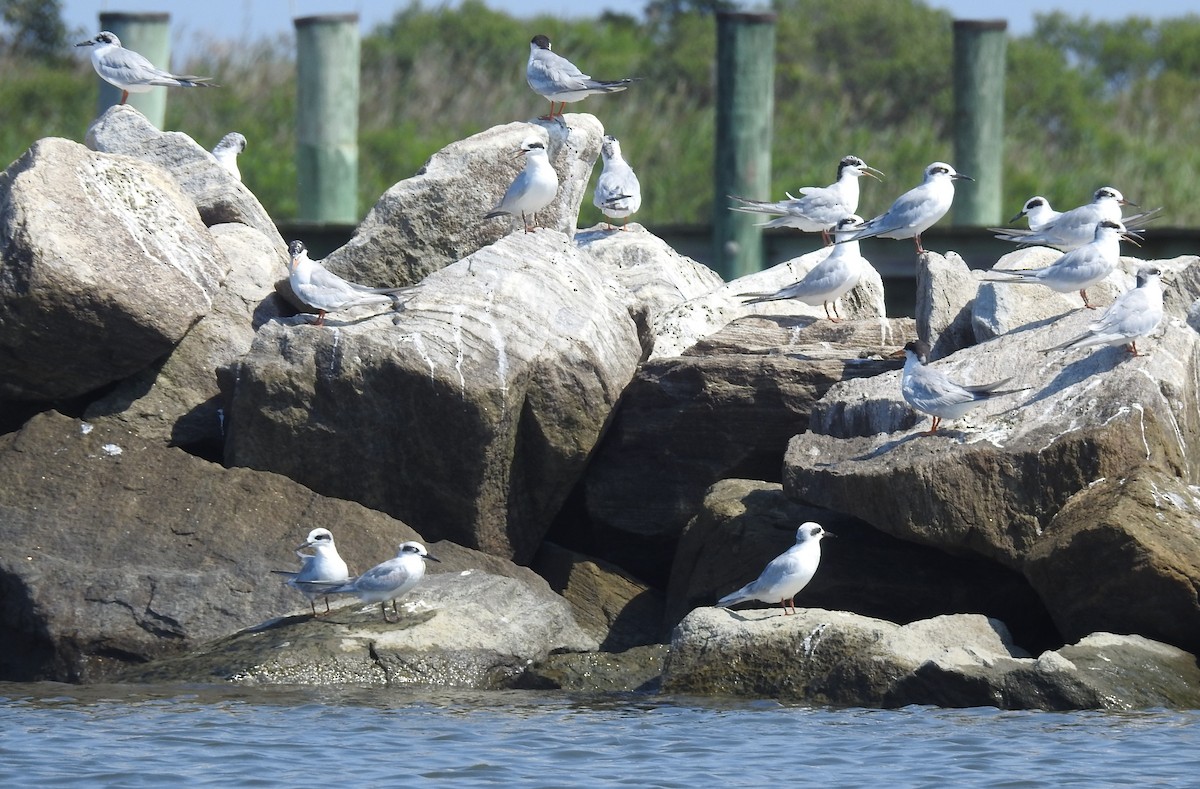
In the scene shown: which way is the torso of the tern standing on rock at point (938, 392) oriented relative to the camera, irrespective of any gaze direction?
to the viewer's left

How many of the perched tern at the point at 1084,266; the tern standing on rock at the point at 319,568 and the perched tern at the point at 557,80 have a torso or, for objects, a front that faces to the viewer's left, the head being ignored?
1

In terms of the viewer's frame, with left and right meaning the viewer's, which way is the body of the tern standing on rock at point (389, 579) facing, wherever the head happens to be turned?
facing to the right of the viewer

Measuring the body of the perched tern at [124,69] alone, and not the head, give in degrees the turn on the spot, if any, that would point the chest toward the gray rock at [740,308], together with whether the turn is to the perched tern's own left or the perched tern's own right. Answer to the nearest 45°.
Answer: approximately 135° to the perched tern's own left

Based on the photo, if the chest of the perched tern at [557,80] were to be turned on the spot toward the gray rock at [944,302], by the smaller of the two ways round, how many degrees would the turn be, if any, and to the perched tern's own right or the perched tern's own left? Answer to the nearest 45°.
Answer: approximately 135° to the perched tern's own right

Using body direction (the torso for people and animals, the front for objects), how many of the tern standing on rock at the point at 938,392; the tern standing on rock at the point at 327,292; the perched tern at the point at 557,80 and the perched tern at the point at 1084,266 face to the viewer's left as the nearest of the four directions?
3

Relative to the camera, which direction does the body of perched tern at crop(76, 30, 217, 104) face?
to the viewer's left

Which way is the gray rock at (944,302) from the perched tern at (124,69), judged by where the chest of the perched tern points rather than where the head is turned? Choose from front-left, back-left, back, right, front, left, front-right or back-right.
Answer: back-left

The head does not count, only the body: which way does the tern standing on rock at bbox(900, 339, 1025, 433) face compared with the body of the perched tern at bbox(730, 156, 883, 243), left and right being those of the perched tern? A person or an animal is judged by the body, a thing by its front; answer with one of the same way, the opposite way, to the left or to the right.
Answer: the opposite way

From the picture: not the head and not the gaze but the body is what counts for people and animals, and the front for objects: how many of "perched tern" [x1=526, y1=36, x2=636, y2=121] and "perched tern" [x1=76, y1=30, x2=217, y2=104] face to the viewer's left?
2

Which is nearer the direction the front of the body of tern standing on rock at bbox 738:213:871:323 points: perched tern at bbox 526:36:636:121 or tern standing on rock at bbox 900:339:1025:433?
the tern standing on rock

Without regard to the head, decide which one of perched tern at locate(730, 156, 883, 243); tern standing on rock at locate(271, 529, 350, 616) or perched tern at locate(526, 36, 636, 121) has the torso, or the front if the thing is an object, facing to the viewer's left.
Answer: perched tern at locate(526, 36, 636, 121)

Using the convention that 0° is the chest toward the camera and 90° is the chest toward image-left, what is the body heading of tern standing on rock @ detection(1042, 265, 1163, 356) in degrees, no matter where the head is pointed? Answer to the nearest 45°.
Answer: approximately 270°

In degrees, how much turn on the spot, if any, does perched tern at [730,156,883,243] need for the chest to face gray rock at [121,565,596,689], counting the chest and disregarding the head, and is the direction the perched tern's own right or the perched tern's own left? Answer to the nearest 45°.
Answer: approximately 135° to the perched tern's own right

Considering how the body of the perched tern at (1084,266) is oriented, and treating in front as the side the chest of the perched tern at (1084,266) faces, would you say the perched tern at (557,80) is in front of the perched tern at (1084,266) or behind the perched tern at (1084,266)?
behind

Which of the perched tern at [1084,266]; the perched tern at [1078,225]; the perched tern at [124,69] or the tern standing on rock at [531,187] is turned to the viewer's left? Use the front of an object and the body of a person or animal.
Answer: the perched tern at [124,69]

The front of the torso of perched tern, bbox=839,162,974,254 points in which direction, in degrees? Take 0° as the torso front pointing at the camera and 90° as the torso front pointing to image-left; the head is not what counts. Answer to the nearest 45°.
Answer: approximately 270°

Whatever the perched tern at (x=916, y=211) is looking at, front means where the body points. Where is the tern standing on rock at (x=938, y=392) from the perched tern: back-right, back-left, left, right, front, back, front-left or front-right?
right

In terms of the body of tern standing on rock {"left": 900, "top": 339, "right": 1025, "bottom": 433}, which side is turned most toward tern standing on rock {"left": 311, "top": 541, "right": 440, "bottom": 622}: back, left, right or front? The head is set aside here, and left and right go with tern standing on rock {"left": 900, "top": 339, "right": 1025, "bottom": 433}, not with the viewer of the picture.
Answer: front

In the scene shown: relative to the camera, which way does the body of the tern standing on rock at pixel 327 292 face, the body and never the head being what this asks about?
to the viewer's left
